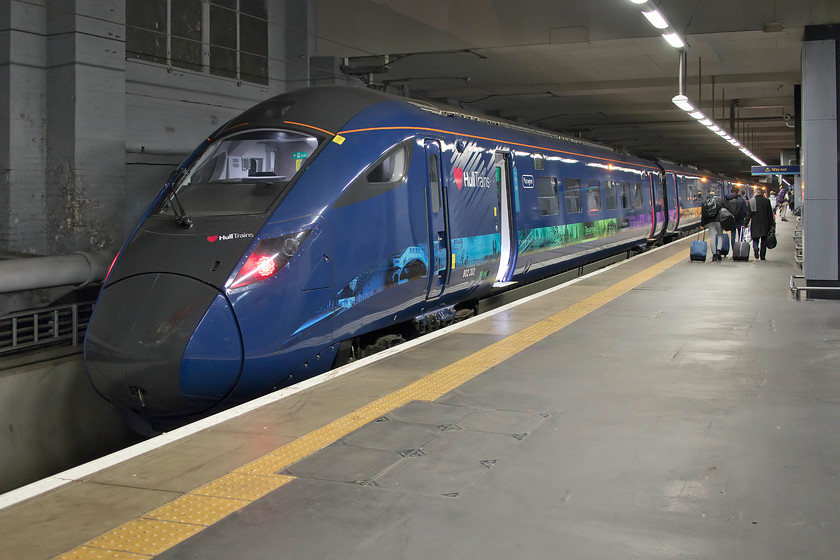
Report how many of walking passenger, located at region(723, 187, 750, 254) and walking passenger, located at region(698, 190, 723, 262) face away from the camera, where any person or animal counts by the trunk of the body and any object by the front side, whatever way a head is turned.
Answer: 2

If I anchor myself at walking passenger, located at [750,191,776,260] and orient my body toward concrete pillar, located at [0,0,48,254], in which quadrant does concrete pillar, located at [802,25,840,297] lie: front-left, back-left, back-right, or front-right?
front-left

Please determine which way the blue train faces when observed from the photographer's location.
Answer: facing the viewer and to the left of the viewer

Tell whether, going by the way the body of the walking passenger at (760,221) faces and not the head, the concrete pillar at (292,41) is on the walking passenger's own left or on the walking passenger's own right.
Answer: on the walking passenger's own left

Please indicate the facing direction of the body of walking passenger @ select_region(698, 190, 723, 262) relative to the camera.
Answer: away from the camera

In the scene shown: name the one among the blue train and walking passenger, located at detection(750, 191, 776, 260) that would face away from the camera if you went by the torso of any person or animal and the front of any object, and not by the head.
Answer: the walking passenger

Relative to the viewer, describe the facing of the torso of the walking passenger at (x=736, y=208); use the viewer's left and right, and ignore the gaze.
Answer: facing away from the viewer

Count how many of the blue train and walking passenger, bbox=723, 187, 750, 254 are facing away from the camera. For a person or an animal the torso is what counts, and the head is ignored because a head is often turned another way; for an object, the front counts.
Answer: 1

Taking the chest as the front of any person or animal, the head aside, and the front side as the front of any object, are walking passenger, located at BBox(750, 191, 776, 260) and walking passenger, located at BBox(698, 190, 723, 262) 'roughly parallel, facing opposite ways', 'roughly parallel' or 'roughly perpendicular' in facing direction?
roughly parallel

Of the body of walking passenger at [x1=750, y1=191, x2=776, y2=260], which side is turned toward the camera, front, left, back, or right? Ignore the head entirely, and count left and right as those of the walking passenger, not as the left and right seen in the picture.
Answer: back

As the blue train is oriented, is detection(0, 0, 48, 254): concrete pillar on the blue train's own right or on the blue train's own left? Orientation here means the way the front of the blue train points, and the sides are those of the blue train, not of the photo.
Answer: on the blue train's own right
